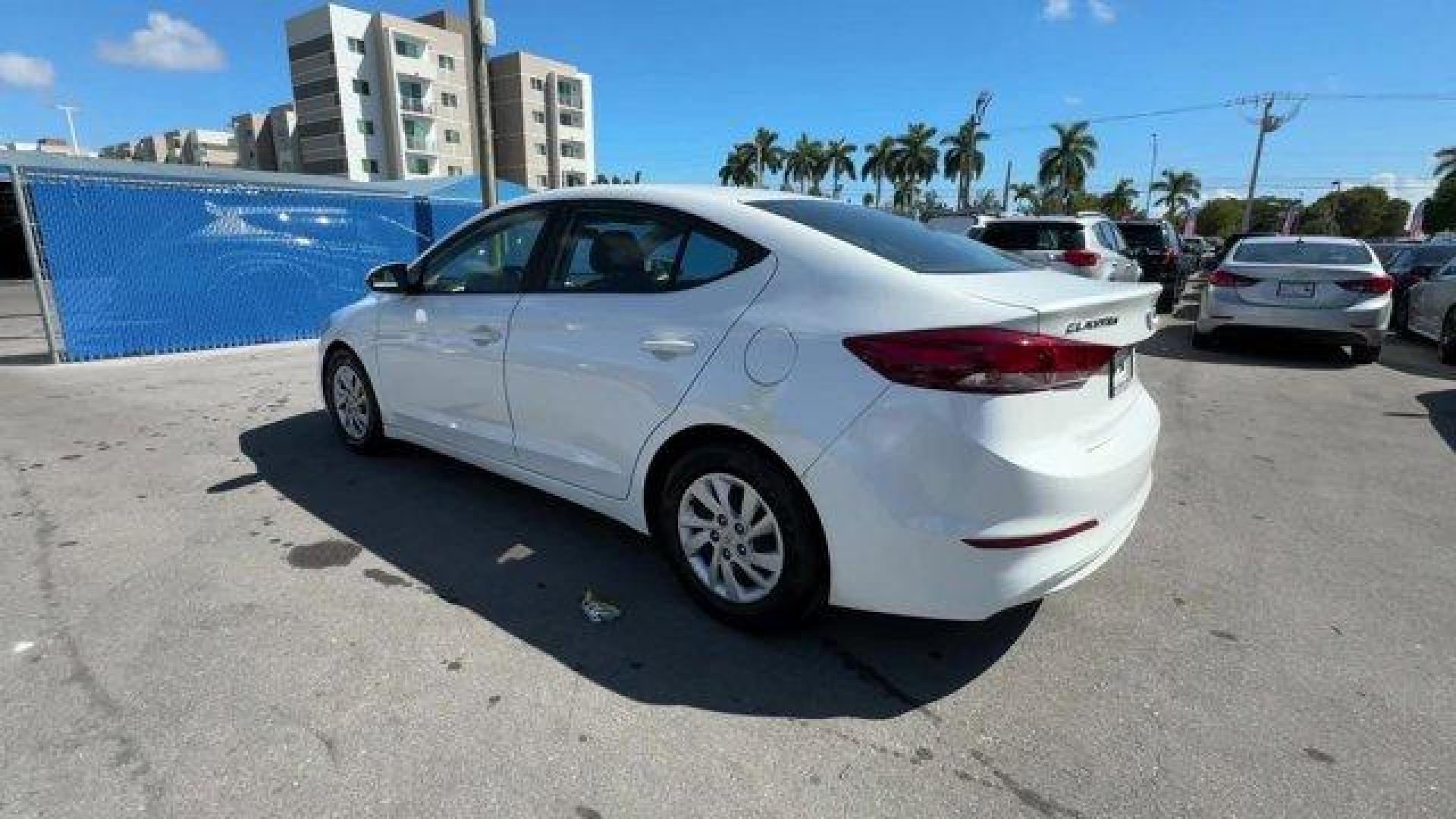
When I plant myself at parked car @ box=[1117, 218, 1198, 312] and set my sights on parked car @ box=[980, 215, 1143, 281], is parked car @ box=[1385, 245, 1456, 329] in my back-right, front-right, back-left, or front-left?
back-left

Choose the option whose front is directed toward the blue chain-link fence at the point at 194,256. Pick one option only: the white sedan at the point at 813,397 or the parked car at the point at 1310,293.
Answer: the white sedan

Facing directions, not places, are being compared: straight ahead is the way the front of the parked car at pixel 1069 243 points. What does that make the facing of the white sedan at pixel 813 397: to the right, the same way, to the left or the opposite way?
to the left

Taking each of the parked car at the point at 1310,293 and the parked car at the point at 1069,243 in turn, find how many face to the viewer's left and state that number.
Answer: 0

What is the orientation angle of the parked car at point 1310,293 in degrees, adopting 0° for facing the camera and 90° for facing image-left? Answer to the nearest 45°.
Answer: approximately 180°

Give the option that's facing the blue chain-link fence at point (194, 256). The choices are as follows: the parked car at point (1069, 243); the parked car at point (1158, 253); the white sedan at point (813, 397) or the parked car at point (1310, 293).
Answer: the white sedan

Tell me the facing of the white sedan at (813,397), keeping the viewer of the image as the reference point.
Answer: facing away from the viewer and to the left of the viewer

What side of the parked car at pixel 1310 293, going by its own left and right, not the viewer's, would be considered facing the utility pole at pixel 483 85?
left

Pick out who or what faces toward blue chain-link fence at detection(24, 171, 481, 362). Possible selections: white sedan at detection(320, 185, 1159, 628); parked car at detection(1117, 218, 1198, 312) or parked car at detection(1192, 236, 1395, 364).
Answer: the white sedan

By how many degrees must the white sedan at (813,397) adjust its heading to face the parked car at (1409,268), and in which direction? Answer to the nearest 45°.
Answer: approximately 90° to its right

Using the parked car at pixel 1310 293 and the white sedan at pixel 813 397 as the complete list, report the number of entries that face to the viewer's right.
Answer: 0

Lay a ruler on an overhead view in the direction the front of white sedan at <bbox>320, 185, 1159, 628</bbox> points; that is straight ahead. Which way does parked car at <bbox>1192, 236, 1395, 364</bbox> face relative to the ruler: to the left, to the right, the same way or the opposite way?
to the right

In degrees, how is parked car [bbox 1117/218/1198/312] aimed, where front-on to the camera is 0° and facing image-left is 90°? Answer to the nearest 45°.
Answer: approximately 225°

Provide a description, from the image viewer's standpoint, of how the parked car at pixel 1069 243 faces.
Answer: facing away from the viewer and to the right of the viewer

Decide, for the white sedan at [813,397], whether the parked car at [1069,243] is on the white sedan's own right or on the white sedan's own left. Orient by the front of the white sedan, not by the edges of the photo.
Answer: on the white sedan's own right

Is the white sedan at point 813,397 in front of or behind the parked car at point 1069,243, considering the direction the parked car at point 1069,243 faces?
behind

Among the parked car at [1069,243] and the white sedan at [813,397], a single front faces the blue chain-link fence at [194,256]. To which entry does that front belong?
the white sedan
